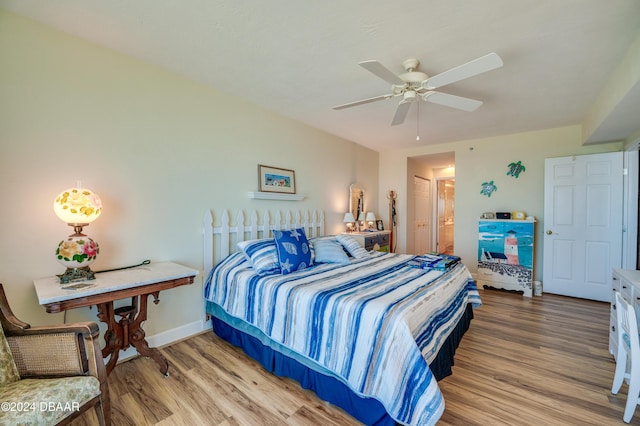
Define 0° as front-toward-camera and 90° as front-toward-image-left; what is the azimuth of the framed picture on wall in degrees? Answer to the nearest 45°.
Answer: approximately 315°

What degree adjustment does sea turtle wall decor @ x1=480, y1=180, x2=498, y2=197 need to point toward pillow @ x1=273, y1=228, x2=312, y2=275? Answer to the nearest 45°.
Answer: approximately 45° to its right

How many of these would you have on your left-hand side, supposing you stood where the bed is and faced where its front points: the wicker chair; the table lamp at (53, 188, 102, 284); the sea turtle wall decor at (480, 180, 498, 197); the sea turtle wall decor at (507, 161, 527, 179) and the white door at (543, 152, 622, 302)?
3

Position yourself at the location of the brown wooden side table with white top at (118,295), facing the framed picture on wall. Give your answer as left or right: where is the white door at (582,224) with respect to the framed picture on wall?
right

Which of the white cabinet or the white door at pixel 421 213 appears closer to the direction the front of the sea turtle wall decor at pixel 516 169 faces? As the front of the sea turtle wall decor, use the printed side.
the white cabinet

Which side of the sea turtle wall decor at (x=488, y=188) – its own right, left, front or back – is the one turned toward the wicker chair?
front

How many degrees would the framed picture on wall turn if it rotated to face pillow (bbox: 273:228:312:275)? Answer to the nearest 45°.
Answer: approximately 45° to its right

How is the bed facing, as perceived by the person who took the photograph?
facing the viewer and to the right of the viewer

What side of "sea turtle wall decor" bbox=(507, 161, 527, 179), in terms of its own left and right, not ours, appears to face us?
front

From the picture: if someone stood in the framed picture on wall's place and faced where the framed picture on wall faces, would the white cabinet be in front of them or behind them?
in front

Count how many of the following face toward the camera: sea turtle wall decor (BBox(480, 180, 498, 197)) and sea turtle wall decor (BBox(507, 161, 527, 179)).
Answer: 2

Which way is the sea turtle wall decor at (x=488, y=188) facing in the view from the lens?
facing the viewer

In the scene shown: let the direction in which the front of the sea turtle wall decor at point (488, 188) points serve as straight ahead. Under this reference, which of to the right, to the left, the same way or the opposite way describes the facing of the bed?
to the left

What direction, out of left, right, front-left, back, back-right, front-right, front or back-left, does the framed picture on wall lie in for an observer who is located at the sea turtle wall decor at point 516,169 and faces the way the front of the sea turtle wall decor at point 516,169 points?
front-right

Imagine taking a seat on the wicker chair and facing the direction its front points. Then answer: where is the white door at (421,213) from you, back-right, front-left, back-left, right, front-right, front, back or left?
front-left

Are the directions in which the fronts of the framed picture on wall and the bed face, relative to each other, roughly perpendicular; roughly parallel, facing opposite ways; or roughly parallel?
roughly parallel

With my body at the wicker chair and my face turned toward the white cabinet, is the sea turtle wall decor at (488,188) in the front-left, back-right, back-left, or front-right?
front-left

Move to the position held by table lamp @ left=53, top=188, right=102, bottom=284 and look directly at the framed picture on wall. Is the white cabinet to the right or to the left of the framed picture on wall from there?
right

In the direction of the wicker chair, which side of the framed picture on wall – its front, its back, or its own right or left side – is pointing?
right
